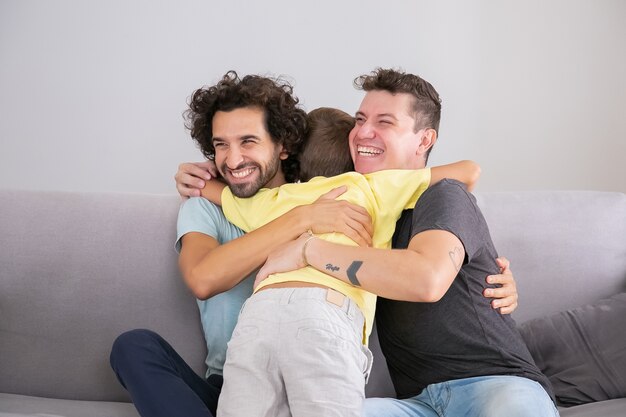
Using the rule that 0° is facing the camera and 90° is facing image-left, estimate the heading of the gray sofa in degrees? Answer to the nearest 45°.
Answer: approximately 0°

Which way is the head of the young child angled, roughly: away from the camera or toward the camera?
away from the camera

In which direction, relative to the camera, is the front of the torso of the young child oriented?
away from the camera

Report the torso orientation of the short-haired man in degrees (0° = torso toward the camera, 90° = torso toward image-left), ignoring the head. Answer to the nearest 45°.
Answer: approximately 45°

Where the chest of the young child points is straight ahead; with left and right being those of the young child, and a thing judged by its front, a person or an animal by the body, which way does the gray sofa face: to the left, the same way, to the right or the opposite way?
the opposite way
